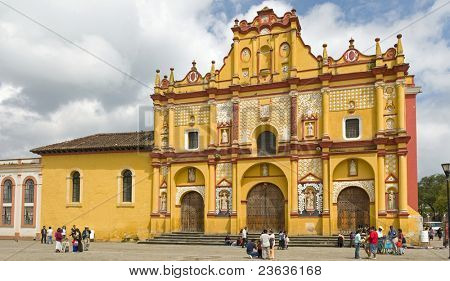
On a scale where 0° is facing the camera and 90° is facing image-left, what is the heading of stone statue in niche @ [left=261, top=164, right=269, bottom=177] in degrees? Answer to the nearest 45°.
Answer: approximately 0°

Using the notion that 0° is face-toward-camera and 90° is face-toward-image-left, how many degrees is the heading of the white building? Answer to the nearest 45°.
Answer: approximately 0°

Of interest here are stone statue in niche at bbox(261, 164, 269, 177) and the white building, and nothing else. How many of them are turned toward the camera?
2

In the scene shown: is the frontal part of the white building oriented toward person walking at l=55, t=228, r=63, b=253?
yes

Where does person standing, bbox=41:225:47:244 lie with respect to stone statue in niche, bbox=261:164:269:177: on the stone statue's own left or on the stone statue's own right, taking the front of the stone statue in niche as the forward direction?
on the stone statue's own right
